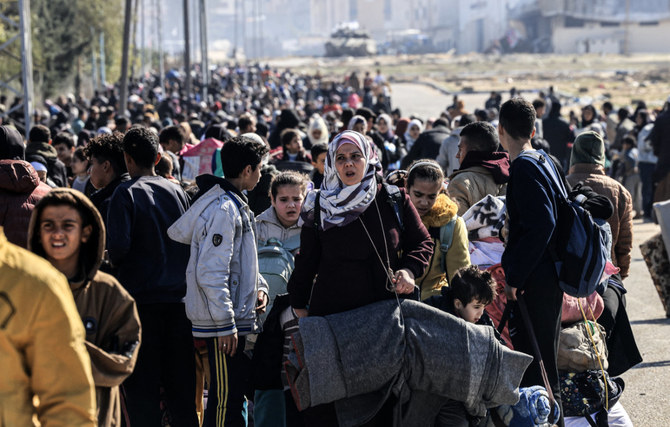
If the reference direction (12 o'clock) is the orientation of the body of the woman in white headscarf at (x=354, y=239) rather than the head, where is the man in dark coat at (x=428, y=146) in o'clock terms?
The man in dark coat is roughly at 6 o'clock from the woman in white headscarf.

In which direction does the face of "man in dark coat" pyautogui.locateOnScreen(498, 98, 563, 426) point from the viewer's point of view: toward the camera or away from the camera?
away from the camera

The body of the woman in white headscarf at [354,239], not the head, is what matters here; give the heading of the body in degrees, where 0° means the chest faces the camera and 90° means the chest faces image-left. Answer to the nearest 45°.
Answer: approximately 0°

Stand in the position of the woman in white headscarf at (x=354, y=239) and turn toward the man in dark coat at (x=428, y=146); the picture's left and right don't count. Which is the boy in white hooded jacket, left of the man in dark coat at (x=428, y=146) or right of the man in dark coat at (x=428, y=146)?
left
